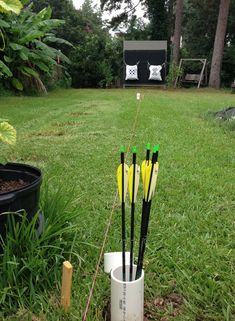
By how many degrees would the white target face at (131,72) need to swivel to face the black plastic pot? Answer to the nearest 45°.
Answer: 0° — it already faces it

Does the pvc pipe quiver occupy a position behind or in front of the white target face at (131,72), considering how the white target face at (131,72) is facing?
in front

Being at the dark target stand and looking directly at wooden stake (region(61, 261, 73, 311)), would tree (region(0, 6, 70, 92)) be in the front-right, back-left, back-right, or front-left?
front-right

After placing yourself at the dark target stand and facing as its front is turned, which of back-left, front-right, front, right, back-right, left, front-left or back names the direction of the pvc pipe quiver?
front

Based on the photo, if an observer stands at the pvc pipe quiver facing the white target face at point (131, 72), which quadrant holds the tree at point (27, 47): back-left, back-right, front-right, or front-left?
front-left

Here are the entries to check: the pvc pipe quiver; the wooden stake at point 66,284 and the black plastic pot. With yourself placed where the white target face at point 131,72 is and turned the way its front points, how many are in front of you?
3

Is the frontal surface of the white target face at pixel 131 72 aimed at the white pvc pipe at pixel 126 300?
yes

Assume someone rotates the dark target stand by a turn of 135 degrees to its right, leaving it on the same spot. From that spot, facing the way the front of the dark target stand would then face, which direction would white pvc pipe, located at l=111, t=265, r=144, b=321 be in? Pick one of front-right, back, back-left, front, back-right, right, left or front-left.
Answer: back-left

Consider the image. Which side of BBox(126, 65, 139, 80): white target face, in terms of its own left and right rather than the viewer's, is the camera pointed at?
front

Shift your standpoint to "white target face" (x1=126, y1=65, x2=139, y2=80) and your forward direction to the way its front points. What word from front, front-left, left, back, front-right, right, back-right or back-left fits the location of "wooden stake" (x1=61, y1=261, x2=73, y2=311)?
front

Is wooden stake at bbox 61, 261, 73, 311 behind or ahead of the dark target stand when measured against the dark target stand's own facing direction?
ahead

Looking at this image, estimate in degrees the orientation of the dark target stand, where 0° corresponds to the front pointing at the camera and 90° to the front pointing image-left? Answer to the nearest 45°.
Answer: approximately 0°

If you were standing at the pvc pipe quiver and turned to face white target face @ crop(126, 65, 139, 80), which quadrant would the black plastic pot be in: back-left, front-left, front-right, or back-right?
front-left

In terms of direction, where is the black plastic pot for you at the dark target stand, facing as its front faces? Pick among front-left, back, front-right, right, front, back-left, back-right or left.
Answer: front
